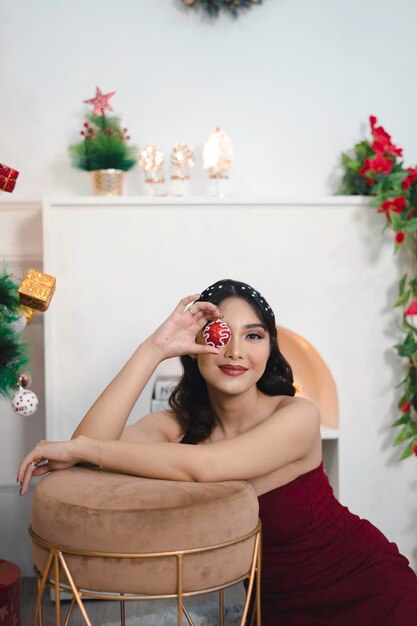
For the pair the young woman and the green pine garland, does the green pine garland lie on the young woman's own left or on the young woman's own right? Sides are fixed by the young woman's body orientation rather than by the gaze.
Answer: on the young woman's own right

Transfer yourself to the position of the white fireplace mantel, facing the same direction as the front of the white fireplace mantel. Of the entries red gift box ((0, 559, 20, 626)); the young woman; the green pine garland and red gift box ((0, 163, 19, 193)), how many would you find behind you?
0

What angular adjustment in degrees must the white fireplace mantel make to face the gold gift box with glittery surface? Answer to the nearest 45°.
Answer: approximately 45° to its right

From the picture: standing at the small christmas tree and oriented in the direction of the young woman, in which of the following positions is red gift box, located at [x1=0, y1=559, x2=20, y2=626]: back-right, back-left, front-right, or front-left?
front-right

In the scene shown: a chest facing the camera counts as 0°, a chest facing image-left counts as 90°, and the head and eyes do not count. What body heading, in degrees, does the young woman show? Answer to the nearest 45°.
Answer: approximately 45°

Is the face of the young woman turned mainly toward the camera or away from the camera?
toward the camera

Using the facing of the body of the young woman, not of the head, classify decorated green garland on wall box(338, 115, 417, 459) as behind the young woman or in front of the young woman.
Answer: behind

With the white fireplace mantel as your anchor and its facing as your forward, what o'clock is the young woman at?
The young woman is roughly at 12 o'clock from the white fireplace mantel.

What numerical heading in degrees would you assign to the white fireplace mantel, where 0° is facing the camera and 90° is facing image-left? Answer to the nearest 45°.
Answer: approximately 0°

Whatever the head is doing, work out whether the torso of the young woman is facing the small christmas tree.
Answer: no

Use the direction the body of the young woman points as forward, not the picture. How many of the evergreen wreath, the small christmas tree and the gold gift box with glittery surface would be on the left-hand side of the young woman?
0

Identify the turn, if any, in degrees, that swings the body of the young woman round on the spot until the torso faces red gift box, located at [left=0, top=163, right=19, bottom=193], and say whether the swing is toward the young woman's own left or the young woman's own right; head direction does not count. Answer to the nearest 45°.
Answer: approximately 90° to the young woman's own right

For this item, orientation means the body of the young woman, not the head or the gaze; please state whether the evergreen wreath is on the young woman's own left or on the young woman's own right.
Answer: on the young woman's own right

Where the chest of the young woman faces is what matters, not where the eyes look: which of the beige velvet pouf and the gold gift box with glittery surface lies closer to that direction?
the beige velvet pouf

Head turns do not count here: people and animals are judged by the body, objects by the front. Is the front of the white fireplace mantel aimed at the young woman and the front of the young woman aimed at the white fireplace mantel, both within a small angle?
no

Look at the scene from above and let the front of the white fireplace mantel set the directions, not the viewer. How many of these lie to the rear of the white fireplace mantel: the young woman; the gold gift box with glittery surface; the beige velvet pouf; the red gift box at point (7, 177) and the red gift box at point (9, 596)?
0
